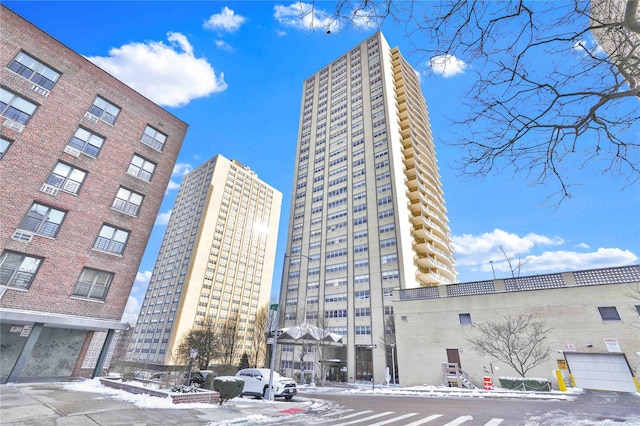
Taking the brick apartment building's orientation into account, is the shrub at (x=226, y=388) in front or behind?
in front

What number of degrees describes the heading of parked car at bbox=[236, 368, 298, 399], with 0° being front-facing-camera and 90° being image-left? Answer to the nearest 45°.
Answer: approximately 315°

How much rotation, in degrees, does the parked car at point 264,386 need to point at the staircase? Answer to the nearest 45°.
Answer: approximately 45° to its left

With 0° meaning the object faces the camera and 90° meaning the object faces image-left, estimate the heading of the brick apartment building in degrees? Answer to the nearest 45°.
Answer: approximately 315°

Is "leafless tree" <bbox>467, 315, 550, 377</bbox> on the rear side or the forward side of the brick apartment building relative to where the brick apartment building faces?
on the forward side
